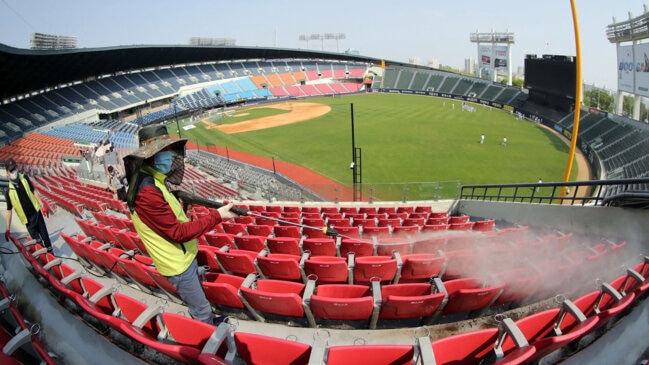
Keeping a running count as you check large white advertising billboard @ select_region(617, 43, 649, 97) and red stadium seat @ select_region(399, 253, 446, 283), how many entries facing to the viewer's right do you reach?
0

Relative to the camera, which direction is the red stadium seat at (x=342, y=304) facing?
away from the camera

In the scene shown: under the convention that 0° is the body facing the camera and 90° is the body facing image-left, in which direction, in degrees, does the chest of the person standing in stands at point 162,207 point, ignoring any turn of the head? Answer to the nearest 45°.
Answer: approximately 270°

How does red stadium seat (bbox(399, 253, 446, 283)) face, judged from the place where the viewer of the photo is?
facing away from the viewer

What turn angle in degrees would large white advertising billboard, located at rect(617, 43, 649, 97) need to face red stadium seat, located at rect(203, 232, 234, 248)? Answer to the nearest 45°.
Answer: approximately 45° to its left

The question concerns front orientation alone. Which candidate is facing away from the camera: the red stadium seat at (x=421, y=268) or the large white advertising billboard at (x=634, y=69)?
the red stadium seat

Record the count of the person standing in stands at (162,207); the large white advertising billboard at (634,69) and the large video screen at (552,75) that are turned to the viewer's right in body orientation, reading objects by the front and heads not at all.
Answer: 1

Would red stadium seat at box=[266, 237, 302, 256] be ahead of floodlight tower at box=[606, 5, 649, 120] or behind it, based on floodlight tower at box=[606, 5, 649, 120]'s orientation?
ahead

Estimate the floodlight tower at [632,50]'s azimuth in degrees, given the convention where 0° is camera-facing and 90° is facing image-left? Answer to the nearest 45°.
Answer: approximately 45°
